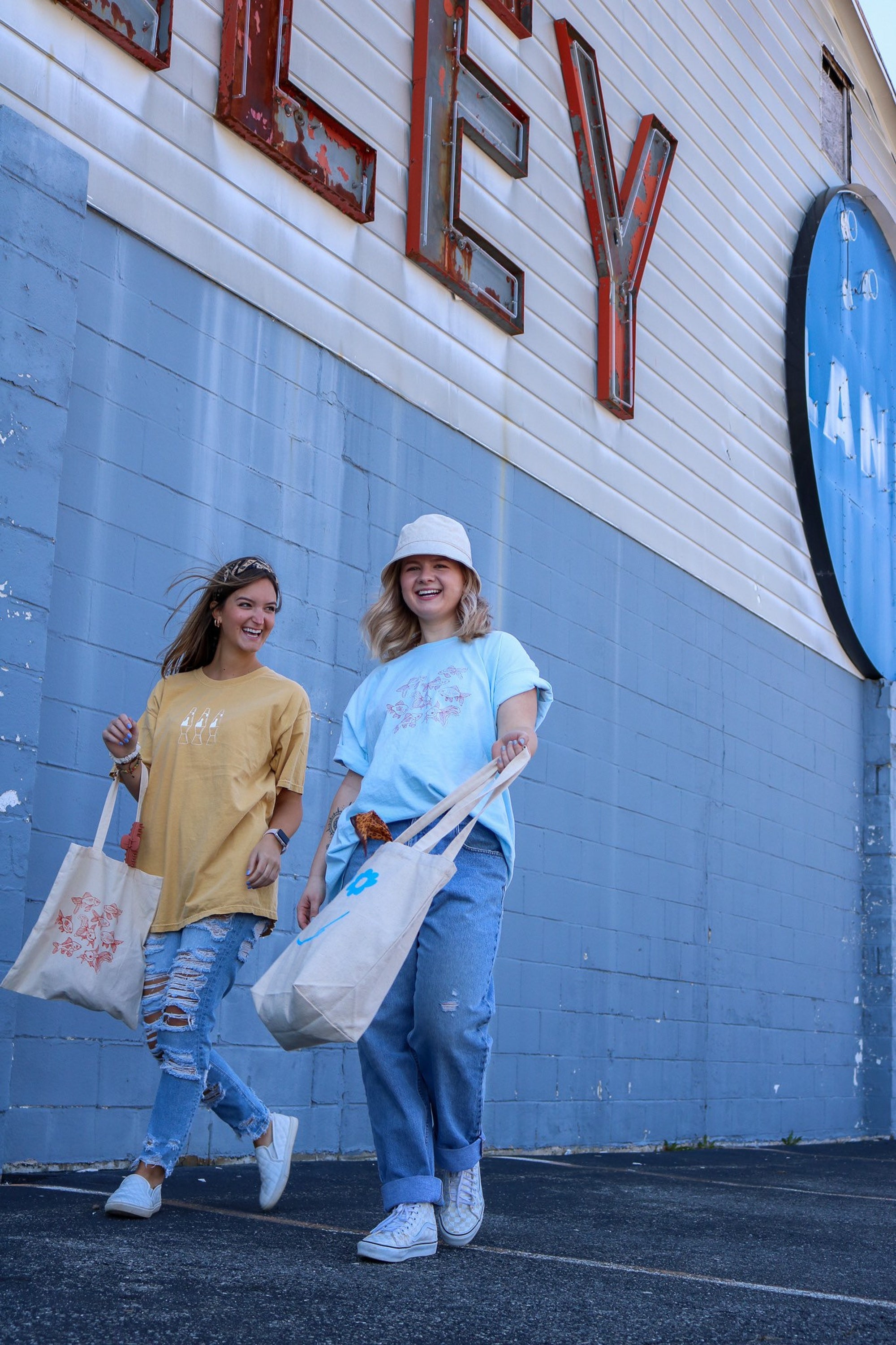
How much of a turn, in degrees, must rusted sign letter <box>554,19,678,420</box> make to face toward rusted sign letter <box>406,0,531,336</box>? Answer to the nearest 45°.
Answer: approximately 90° to its right

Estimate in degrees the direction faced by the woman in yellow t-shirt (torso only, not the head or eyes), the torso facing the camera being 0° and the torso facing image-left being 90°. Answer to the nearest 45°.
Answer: approximately 45°

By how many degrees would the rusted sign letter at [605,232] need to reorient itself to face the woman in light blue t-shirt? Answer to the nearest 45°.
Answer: approximately 45° to its right

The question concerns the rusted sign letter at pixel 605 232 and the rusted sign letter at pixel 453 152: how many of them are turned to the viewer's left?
0

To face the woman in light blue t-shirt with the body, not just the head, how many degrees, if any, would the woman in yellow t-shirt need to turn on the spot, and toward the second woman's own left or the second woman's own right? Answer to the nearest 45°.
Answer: approximately 90° to the second woman's own left

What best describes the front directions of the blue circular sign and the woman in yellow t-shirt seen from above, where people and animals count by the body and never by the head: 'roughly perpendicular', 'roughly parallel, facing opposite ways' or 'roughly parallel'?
roughly perpendicular

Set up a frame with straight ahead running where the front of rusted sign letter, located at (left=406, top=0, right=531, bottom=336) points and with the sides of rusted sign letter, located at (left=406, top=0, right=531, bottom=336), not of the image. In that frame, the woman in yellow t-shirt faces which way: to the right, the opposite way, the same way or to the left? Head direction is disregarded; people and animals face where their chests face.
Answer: to the right

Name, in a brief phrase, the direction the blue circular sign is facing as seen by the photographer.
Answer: facing the viewer and to the right of the viewer

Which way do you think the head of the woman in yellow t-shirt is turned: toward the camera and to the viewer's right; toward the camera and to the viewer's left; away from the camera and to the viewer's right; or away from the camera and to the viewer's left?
toward the camera and to the viewer's right
